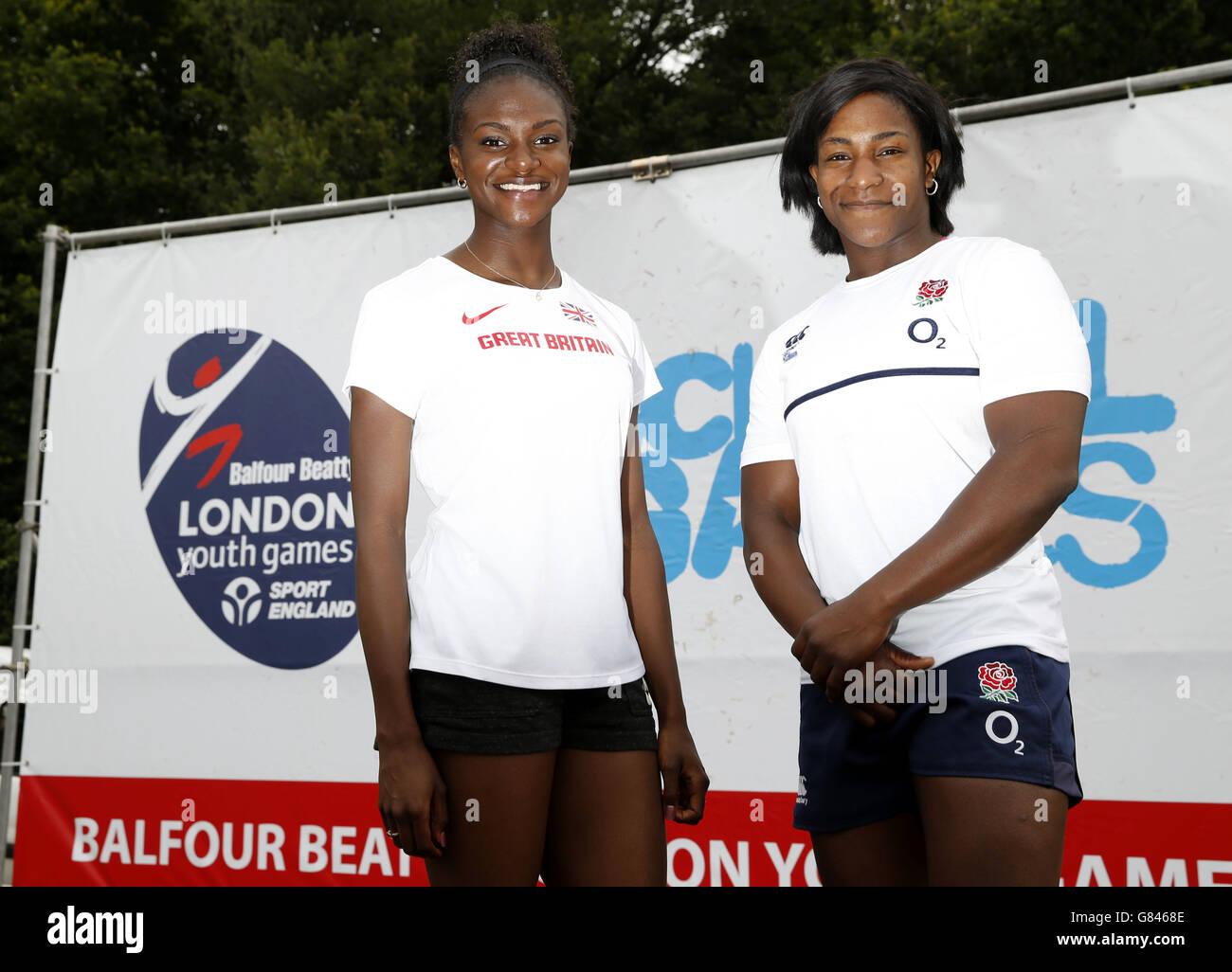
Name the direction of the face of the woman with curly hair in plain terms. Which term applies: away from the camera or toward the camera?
toward the camera

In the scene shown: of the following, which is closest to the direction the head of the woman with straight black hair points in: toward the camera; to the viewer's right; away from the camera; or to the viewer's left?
toward the camera
